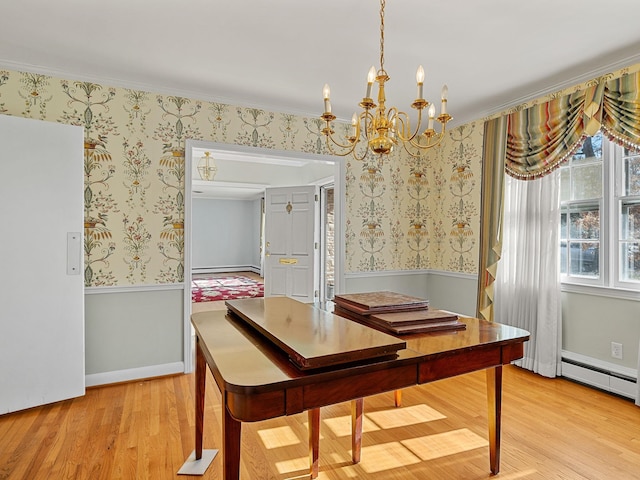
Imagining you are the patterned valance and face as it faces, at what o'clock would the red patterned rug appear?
The red patterned rug is roughly at 2 o'clock from the patterned valance.

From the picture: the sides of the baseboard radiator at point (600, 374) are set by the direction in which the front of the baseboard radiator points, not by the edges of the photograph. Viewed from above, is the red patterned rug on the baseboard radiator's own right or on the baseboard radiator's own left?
on the baseboard radiator's own right

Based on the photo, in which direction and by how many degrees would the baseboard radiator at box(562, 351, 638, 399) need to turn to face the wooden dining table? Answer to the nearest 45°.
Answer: approximately 45° to its left

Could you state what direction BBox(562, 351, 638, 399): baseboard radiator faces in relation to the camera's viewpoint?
facing the viewer and to the left of the viewer

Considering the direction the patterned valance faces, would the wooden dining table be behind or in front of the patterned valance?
in front

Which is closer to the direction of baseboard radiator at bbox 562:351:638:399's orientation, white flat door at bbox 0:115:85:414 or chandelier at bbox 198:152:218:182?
the white flat door

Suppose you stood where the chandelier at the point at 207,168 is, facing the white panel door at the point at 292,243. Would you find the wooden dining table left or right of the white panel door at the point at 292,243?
right

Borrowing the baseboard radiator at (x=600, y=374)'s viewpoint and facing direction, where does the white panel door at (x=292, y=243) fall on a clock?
The white panel door is roughly at 2 o'clock from the baseboard radiator.

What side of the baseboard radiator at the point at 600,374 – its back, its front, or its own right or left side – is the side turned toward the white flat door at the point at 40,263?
front

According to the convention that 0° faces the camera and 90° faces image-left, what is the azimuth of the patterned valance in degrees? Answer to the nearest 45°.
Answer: approximately 45°

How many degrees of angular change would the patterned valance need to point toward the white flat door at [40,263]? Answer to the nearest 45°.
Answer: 0° — it already faces it

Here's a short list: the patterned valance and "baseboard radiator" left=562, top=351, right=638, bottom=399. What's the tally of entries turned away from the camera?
0
